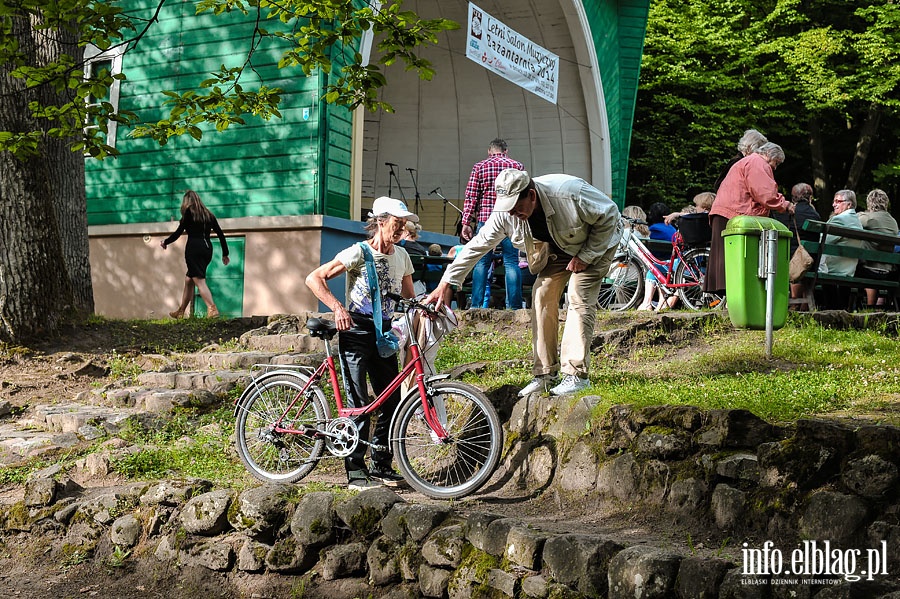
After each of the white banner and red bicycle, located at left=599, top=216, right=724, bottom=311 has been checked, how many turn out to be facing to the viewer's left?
1

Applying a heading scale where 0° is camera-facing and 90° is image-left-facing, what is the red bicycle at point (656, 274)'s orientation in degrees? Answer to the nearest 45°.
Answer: approximately 90°

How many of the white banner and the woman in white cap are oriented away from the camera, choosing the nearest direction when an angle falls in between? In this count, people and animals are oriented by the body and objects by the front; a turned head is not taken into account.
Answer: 0

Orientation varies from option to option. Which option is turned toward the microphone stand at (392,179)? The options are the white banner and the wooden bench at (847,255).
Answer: the wooden bench

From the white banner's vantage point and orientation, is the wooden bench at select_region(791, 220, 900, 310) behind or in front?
in front

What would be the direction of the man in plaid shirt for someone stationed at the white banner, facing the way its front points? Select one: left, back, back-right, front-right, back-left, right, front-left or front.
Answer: front-right

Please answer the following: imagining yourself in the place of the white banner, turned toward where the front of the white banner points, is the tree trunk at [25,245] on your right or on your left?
on your right

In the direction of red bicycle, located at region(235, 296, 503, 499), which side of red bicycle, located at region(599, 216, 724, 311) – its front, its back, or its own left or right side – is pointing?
left

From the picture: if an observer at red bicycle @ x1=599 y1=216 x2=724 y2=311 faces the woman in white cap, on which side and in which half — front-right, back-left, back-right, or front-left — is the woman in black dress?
front-right

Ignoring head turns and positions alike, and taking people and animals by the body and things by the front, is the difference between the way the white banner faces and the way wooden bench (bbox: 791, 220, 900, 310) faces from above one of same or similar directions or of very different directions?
very different directions

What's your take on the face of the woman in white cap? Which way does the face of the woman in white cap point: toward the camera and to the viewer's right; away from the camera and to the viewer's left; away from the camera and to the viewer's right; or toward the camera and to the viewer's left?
toward the camera and to the viewer's right

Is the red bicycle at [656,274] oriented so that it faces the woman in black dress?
yes
